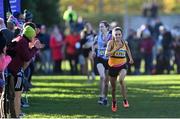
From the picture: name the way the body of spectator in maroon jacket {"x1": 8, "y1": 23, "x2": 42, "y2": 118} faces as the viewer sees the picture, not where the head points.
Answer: to the viewer's right

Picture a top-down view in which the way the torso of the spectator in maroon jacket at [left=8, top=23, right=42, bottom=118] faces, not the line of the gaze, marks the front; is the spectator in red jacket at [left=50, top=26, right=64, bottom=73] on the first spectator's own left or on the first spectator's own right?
on the first spectator's own left

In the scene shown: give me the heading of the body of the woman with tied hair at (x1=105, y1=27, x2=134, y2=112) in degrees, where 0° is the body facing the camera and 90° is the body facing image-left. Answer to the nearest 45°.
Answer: approximately 0°

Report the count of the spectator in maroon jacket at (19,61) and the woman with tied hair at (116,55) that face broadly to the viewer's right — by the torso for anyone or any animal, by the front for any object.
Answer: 1

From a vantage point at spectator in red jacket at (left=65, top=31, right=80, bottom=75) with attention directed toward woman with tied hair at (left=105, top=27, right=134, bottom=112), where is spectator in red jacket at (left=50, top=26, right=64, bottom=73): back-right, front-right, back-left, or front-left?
back-right

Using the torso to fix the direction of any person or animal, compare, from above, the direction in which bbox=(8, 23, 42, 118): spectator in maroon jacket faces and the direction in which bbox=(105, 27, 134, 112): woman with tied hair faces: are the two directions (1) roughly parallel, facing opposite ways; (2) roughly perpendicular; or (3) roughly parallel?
roughly perpendicular

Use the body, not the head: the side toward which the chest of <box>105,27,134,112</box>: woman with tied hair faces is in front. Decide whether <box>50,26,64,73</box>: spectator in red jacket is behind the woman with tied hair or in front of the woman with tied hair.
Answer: behind

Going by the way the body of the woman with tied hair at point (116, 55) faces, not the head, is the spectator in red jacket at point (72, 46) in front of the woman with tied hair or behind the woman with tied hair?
behind

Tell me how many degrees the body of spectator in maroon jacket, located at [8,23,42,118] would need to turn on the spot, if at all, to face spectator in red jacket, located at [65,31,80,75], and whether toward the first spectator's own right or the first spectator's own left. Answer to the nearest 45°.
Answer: approximately 90° to the first spectator's own left
